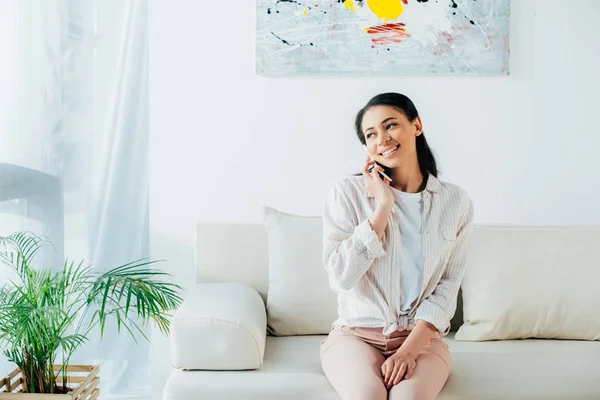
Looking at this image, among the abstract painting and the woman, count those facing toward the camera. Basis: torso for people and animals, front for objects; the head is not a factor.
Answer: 2

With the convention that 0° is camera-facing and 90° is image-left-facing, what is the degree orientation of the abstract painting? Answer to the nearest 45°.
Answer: approximately 0°

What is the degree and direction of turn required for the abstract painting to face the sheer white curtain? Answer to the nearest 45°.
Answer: approximately 90° to its right

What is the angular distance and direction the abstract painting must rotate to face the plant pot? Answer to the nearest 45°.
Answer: approximately 45° to its right

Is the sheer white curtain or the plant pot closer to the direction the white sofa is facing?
the plant pot

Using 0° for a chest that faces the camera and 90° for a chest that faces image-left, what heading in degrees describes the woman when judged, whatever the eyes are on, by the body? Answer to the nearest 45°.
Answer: approximately 0°

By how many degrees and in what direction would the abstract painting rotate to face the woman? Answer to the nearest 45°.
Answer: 0° — it already faces them

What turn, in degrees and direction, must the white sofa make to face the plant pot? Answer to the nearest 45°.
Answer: approximately 90° to its right

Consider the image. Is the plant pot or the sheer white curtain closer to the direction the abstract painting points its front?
the plant pot
